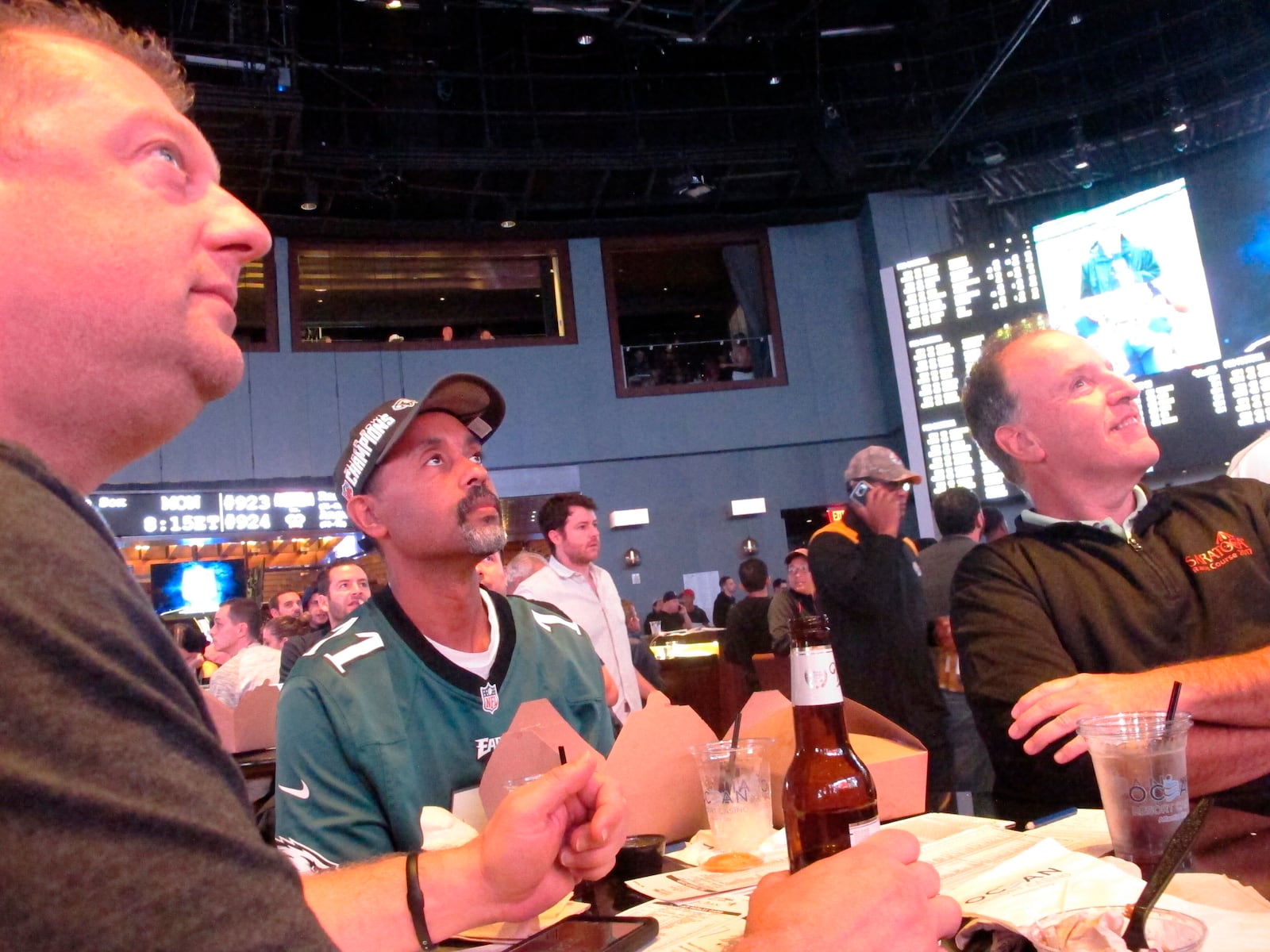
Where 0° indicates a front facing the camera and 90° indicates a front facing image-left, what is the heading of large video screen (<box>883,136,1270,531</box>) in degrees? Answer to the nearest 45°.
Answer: approximately 45°

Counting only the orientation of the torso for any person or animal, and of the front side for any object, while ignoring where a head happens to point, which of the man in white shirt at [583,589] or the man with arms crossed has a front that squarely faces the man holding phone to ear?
the man in white shirt

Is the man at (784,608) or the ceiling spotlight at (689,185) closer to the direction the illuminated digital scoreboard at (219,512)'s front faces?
the man

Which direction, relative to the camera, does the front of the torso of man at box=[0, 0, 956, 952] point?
to the viewer's right

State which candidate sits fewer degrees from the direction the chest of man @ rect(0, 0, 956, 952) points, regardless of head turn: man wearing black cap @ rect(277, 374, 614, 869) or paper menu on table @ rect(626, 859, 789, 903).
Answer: the paper menu on table

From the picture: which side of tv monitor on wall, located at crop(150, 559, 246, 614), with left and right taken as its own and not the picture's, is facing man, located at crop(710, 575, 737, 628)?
left

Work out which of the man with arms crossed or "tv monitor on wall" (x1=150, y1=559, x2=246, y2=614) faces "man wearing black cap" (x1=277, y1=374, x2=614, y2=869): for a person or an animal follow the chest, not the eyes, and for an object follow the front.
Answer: the tv monitor on wall

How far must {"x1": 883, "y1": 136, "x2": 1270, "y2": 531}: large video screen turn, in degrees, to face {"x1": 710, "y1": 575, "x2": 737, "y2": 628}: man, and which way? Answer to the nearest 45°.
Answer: approximately 45° to its right

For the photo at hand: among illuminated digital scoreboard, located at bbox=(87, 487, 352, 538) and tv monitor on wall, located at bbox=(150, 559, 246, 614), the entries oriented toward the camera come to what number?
2

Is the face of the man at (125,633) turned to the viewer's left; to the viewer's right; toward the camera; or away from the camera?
to the viewer's right
